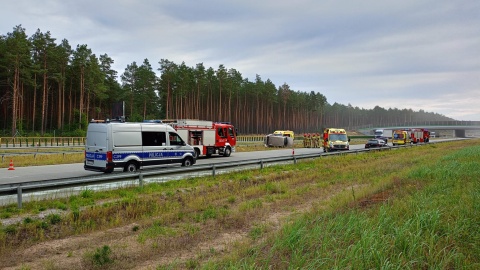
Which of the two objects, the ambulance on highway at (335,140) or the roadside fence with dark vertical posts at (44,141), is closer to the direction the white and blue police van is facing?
the ambulance on highway

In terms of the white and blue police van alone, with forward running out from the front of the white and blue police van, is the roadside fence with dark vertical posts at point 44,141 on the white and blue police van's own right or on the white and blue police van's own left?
on the white and blue police van's own left

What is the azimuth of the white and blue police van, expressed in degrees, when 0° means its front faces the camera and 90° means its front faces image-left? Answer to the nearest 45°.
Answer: approximately 225°

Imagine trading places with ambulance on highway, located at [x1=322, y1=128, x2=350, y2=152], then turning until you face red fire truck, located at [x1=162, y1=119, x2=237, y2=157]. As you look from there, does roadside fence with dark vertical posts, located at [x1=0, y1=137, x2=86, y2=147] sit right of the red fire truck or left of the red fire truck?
right

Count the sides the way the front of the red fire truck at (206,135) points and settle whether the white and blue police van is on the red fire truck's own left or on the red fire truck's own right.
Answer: on the red fire truck's own right

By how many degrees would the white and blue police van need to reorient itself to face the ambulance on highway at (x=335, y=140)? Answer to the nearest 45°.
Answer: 0° — it already faces it

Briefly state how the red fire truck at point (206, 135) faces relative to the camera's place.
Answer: facing to the right of the viewer

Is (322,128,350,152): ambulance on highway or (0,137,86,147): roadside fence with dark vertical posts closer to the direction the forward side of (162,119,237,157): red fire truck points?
the ambulance on highway
